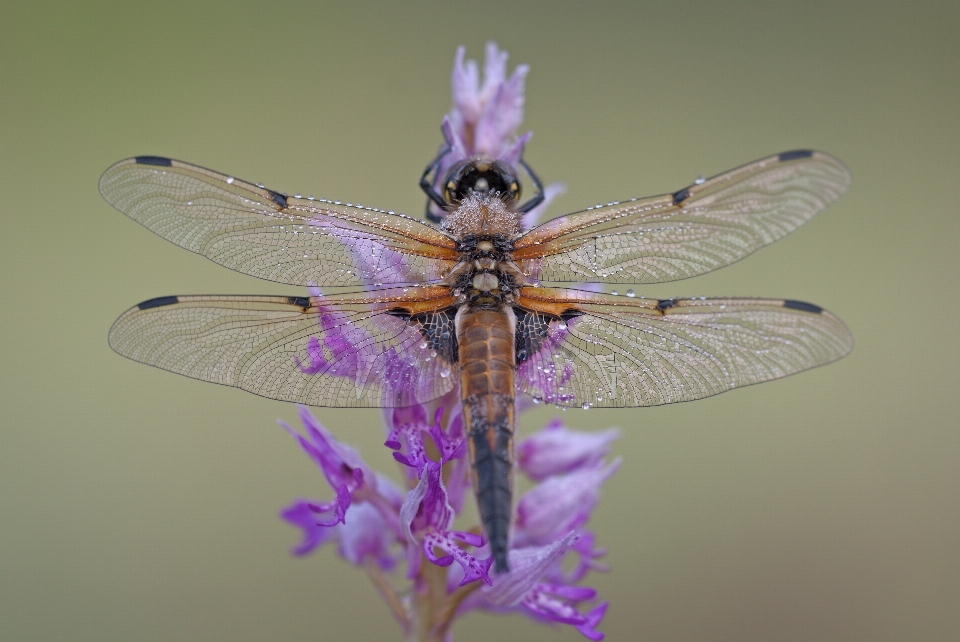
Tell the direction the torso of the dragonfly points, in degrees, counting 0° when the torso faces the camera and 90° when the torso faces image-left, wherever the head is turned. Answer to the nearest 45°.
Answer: approximately 180°
